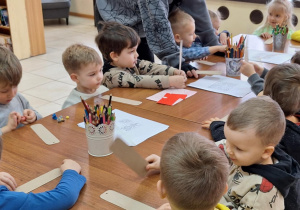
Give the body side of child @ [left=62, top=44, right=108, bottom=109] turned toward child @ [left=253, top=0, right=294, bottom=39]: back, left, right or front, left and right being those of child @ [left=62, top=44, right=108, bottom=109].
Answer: left

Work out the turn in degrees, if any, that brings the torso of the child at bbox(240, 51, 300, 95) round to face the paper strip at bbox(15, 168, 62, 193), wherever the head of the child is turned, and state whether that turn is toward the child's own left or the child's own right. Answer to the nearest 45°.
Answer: approximately 45° to the child's own left

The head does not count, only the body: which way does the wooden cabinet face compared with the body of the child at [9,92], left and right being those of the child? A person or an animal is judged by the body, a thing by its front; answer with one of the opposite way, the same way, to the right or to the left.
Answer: to the right

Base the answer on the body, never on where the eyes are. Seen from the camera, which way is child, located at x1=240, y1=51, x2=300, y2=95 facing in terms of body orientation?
to the viewer's left

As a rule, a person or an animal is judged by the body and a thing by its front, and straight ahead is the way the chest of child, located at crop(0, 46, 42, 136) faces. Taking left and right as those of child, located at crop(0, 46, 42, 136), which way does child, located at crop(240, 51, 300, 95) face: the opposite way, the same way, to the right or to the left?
the opposite way

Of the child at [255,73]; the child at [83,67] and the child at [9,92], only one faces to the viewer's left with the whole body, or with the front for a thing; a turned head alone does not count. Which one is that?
the child at [255,73]

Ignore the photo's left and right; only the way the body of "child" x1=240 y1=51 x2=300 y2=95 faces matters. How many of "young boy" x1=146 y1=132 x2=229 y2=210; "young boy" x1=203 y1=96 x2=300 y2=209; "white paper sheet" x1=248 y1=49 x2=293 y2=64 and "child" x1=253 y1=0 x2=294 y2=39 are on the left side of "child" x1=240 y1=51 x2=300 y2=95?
2

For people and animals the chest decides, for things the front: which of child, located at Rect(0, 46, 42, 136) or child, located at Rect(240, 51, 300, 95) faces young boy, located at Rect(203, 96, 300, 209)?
child, located at Rect(0, 46, 42, 136)

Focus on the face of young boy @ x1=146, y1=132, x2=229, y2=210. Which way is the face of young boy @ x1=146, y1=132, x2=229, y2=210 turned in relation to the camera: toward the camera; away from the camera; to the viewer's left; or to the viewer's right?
away from the camera

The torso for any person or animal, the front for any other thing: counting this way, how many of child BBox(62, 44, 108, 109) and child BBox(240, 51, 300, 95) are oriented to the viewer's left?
1
